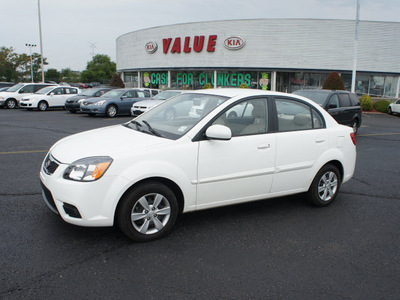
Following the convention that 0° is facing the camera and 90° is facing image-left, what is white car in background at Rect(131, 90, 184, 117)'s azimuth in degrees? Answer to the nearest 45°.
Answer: approximately 45°

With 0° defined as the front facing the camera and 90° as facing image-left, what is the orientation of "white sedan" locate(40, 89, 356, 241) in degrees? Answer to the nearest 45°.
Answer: approximately 45°

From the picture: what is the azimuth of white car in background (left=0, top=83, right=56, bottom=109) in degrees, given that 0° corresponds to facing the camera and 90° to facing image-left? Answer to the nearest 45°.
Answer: approximately 45°

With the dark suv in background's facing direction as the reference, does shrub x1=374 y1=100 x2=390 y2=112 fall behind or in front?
behind

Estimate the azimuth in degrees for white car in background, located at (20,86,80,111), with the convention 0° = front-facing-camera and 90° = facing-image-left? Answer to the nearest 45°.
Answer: approximately 45°

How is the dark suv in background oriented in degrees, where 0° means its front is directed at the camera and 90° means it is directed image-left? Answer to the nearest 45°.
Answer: approximately 45°

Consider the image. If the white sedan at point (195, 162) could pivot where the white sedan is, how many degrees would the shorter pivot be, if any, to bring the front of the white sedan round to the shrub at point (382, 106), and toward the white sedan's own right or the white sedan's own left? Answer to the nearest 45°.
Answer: approximately 180°
